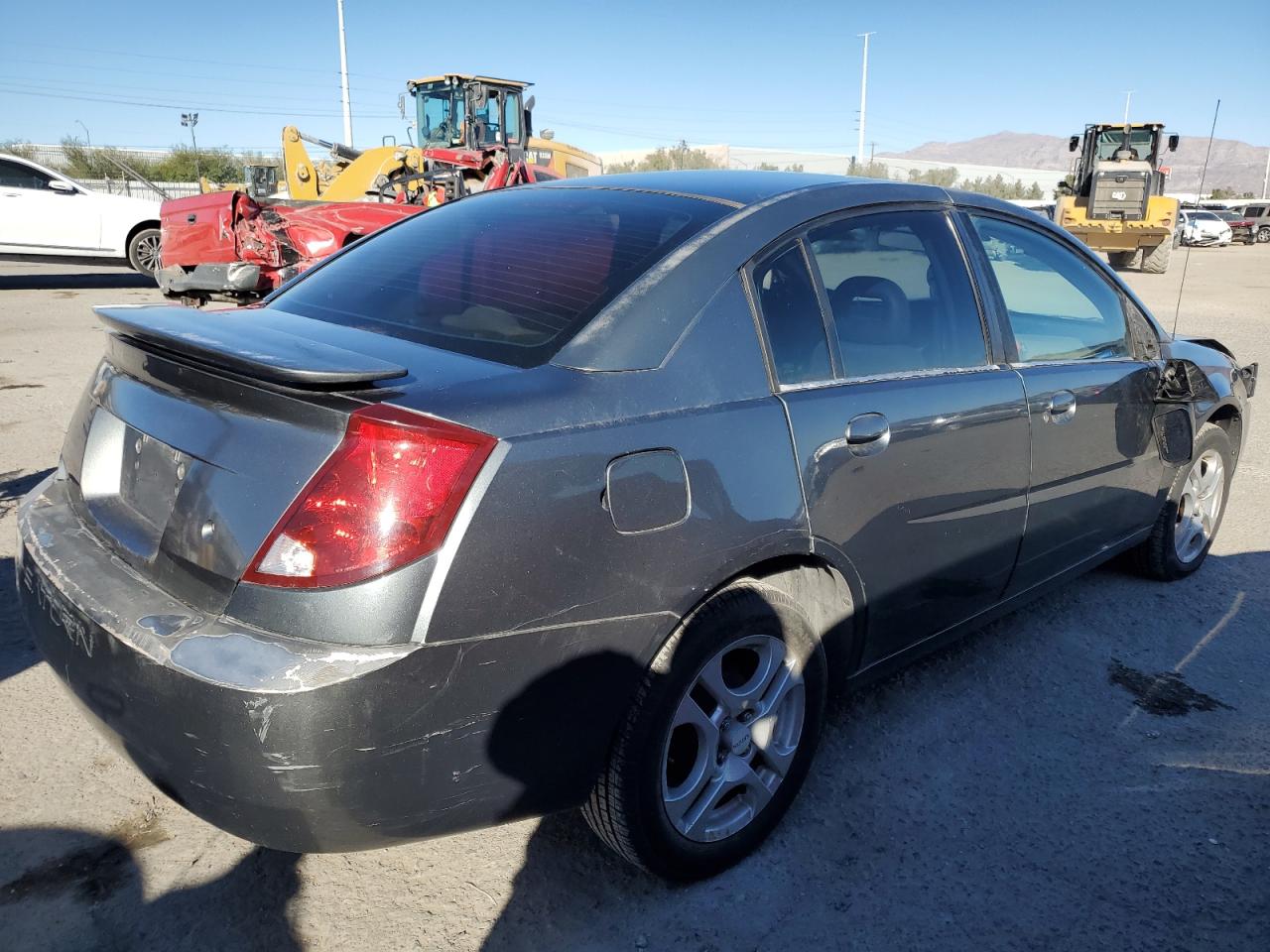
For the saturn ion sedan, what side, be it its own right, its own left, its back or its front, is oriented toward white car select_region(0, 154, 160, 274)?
left

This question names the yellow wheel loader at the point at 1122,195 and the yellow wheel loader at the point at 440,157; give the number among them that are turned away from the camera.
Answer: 1

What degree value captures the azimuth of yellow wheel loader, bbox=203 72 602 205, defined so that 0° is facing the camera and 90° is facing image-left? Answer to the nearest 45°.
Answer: approximately 45°

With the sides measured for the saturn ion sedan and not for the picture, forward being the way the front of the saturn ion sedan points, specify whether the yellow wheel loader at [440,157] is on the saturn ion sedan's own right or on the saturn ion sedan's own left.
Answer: on the saturn ion sedan's own left

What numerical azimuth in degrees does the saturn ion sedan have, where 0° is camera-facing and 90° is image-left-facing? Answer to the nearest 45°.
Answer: approximately 225°

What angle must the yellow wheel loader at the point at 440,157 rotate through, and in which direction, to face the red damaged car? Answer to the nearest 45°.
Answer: approximately 45° to its left

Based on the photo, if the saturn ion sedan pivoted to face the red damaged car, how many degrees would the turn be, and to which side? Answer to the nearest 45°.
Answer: approximately 90° to its left
